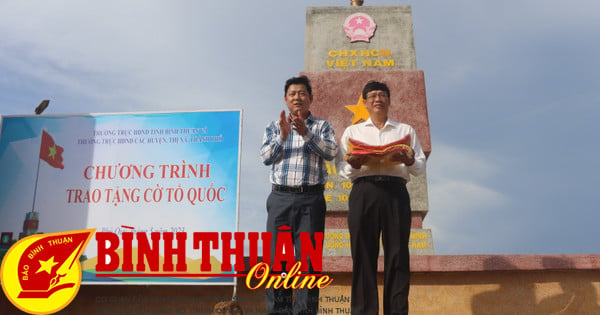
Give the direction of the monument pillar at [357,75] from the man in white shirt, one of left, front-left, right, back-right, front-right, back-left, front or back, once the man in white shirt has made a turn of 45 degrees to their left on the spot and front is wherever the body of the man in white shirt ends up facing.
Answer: back-left

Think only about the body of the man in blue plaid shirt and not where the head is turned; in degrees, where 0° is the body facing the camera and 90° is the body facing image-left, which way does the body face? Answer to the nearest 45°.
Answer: approximately 0°

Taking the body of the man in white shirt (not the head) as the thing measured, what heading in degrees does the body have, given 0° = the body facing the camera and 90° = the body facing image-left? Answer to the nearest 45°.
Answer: approximately 0°

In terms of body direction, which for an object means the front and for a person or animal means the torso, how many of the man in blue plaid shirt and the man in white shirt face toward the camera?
2
